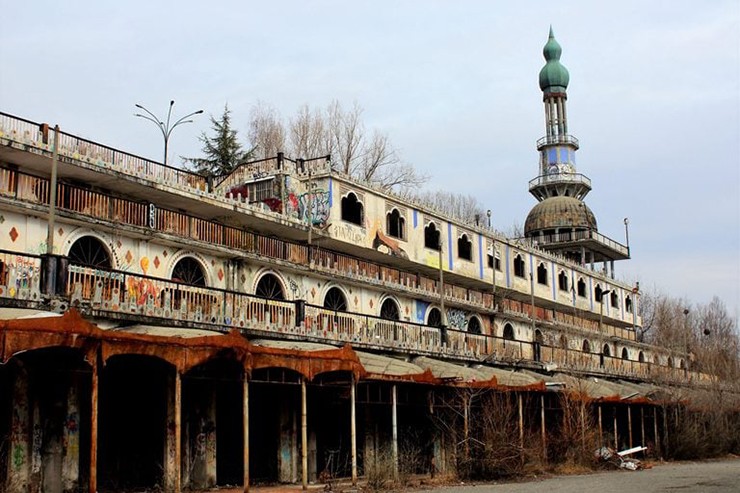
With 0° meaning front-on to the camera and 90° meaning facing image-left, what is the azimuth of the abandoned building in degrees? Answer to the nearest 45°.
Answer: approximately 315°
